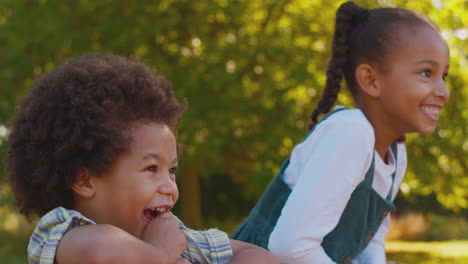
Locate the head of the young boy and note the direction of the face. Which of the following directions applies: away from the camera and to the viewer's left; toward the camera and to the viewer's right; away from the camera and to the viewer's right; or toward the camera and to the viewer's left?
toward the camera and to the viewer's right

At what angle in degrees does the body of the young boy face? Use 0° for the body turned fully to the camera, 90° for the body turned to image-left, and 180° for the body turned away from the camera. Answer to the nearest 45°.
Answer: approximately 315°

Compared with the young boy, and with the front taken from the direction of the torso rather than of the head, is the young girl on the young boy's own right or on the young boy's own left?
on the young boy's own left
